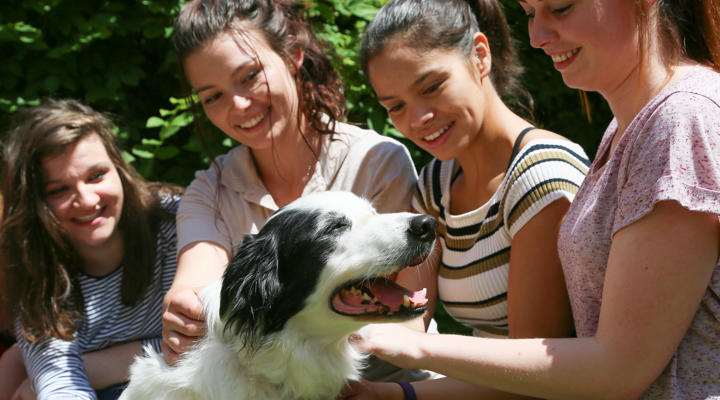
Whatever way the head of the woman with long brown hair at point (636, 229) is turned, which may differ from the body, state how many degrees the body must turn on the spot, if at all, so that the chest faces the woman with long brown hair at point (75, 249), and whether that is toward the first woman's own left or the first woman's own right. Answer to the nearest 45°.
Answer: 0° — they already face them

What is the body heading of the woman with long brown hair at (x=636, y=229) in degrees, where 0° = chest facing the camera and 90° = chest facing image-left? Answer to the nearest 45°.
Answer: approximately 90°

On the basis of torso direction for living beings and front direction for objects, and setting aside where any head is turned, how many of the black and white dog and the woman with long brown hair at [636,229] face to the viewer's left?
1

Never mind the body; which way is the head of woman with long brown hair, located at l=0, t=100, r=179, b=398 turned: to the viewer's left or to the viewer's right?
to the viewer's right

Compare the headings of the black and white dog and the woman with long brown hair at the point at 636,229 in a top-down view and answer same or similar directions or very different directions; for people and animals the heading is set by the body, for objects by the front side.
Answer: very different directions

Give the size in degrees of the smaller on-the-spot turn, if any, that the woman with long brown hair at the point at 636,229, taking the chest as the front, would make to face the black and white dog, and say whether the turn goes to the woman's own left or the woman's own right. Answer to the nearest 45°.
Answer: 0° — they already face it

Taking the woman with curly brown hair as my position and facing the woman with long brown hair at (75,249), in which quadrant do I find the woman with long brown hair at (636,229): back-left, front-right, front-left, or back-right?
back-left

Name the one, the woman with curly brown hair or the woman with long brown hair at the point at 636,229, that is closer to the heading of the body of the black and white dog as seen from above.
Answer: the woman with long brown hair

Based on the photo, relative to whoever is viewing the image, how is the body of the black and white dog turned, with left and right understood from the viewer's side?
facing to the right of the viewer
